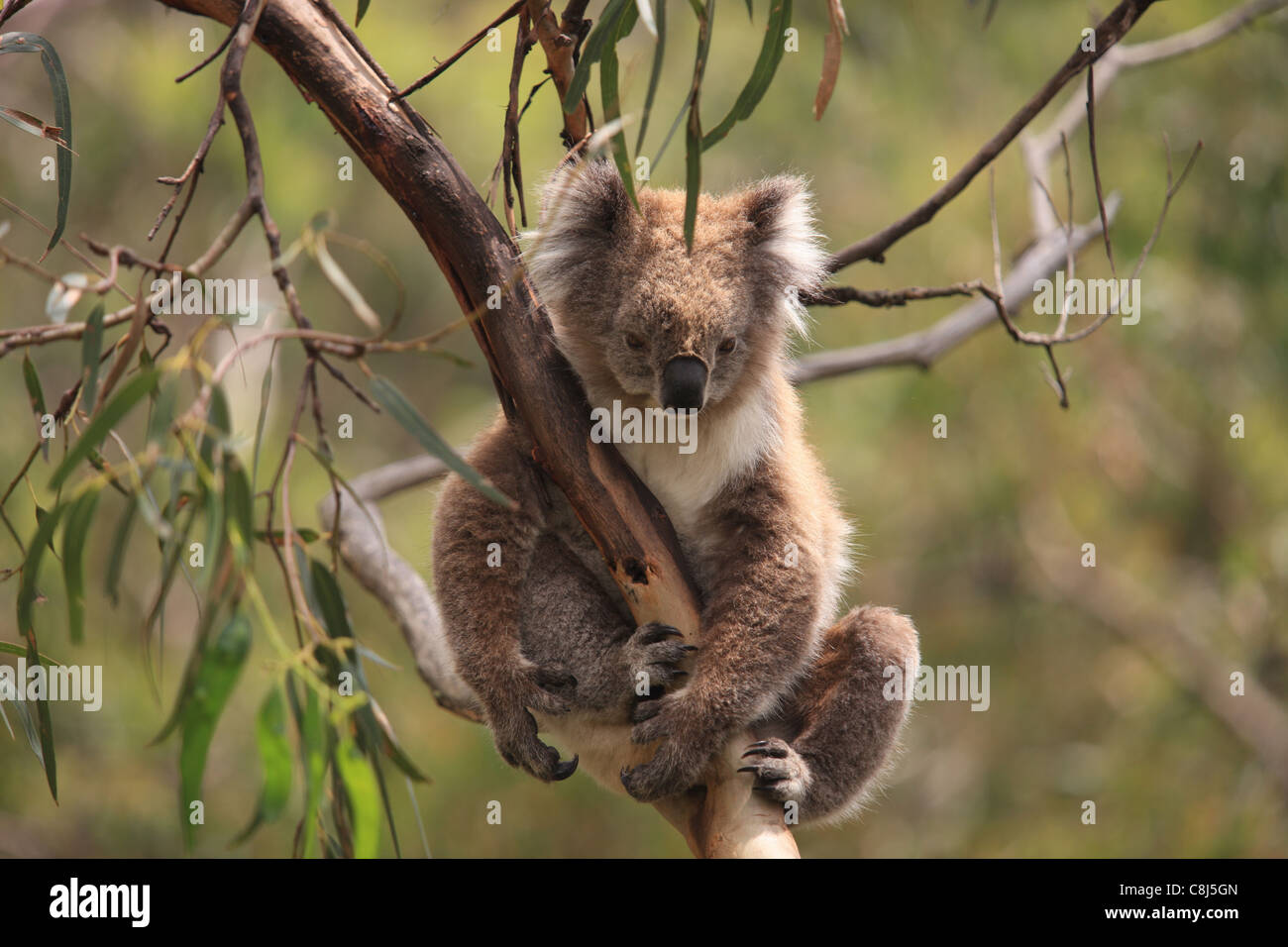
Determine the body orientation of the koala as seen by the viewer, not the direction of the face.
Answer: toward the camera

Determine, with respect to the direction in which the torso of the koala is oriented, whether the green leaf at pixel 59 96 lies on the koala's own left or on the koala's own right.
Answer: on the koala's own right

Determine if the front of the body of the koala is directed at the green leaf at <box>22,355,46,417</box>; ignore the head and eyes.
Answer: no

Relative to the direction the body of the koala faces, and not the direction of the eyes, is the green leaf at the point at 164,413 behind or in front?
in front

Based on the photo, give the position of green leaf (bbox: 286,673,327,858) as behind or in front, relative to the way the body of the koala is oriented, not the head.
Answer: in front

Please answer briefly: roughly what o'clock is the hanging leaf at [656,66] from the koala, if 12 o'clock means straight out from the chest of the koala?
The hanging leaf is roughly at 12 o'clock from the koala.

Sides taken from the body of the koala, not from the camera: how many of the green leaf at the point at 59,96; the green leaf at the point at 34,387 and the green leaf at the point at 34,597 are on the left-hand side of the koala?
0

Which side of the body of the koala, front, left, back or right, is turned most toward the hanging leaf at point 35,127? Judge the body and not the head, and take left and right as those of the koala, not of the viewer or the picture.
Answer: right
